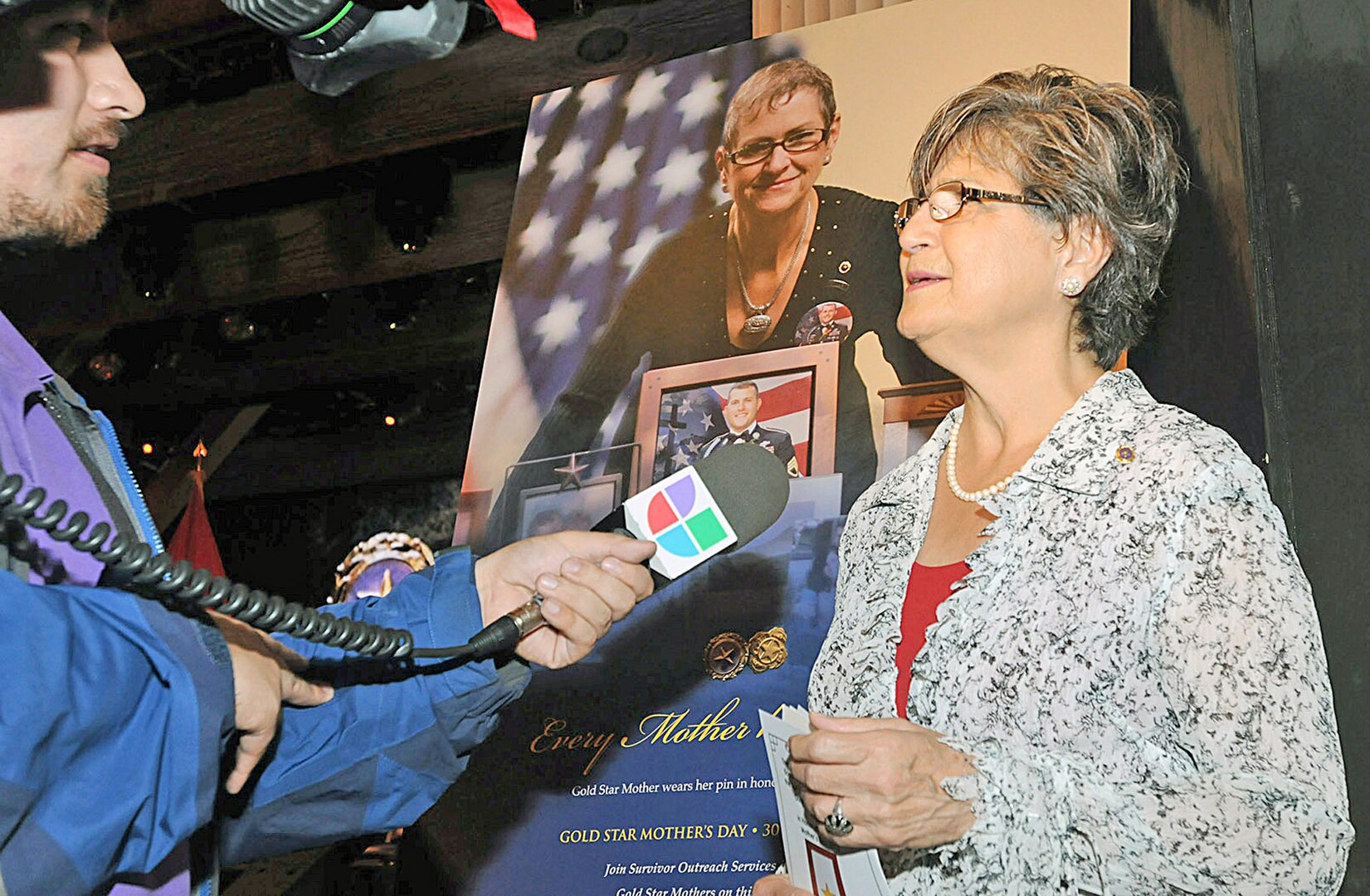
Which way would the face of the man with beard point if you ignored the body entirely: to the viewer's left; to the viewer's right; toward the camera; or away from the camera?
to the viewer's right

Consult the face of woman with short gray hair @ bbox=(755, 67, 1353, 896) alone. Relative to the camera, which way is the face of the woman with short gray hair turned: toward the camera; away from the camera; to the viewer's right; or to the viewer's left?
to the viewer's left

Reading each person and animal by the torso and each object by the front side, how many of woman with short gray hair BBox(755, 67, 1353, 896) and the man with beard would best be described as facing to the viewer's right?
1

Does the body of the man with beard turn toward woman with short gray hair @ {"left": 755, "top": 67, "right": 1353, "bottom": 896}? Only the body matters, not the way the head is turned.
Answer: yes

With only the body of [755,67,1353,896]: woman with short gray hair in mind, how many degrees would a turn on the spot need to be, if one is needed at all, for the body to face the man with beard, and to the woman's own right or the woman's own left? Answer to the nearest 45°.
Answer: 0° — they already face them

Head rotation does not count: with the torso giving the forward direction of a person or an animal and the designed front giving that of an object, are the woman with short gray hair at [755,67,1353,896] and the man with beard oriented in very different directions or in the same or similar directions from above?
very different directions

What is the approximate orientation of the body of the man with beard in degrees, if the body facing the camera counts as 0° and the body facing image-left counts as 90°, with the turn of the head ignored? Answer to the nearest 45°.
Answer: approximately 270°
